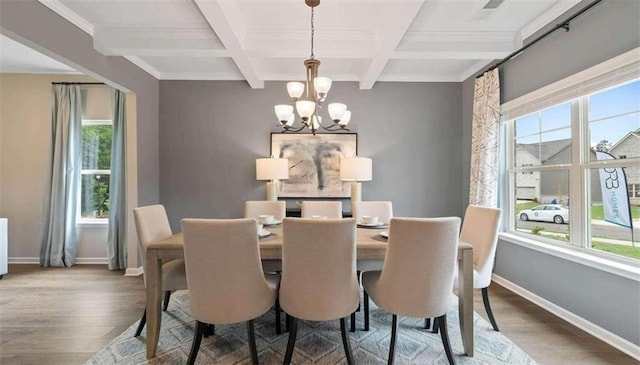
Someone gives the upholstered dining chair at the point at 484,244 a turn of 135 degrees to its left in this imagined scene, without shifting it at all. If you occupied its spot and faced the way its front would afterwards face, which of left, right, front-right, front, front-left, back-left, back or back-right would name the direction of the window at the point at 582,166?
front-left

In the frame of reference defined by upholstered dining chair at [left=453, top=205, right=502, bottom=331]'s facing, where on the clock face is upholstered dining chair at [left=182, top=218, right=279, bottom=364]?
upholstered dining chair at [left=182, top=218, right=279, bottom=364] is roughly at 12 o'clock from upholstered dining chair at [left=453, top=205, right=502, bottom=331].

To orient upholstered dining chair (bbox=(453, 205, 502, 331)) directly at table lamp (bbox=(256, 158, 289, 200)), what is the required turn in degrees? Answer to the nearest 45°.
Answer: approximately 45° to its right

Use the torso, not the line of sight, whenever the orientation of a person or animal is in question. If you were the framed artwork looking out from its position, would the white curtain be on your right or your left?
on your left

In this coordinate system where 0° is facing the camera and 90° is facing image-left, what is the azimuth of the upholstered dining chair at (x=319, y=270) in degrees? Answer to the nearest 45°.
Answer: approximately 180°

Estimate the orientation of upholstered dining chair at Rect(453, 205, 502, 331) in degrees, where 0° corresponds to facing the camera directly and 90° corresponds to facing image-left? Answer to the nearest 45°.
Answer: approximately 45°

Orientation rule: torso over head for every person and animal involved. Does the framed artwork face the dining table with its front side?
yes

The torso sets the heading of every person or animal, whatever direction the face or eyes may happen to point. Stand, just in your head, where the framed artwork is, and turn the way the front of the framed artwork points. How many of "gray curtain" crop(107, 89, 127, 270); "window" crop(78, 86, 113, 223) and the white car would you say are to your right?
2

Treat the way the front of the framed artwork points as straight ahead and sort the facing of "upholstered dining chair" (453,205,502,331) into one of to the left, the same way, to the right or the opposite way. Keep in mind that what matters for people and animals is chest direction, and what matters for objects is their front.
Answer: to the right

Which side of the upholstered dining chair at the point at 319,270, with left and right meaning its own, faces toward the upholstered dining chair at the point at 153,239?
left

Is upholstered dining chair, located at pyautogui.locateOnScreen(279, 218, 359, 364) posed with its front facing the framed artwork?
yes

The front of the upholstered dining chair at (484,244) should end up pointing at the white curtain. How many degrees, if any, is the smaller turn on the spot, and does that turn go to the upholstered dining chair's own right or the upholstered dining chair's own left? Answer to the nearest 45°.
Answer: approximately 135° to the upholstered dining chair's own right
